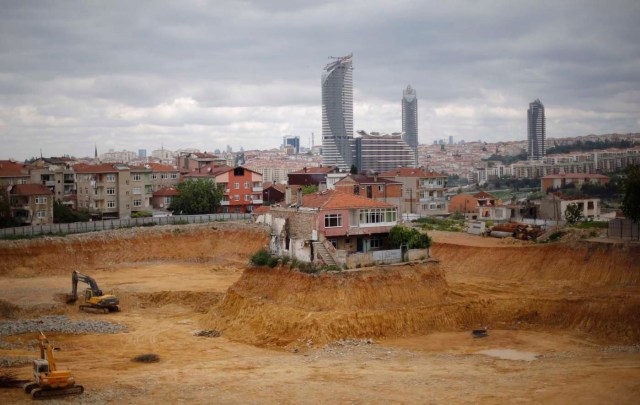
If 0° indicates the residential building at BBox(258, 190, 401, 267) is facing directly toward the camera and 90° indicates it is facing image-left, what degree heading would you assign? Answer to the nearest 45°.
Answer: approximately 315°

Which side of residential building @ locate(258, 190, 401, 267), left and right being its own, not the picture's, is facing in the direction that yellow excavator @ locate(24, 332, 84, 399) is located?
right

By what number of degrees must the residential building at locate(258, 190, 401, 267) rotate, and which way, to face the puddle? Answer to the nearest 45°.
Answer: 0° — it already faces it

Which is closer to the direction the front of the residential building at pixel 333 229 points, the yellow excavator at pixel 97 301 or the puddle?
the puddle
